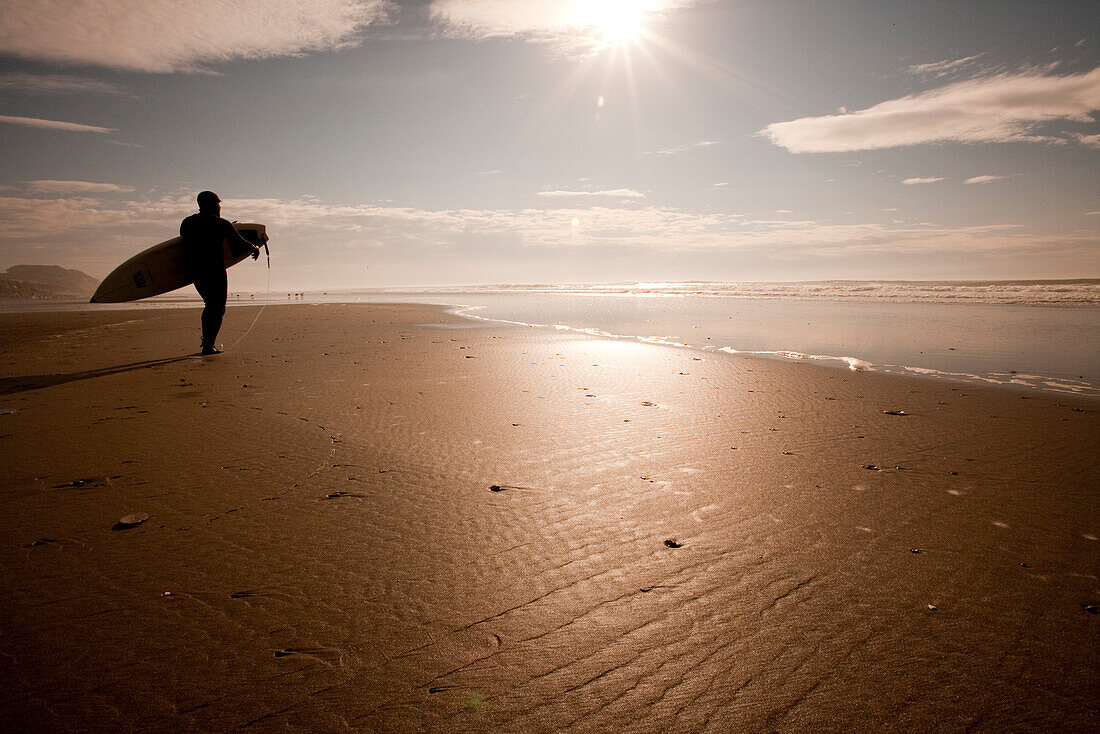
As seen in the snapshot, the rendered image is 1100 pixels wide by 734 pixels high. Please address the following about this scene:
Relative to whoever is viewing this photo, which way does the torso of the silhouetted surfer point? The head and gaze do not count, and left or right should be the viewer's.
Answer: facing away from the viewer and to the right of the viewer
